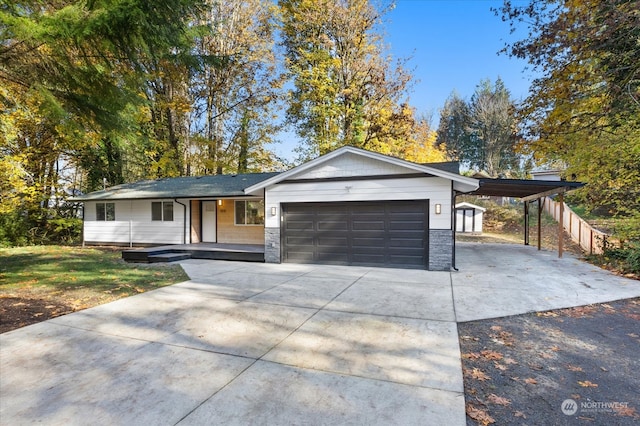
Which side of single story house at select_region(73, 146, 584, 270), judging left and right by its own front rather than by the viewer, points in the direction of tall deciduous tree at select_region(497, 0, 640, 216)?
left

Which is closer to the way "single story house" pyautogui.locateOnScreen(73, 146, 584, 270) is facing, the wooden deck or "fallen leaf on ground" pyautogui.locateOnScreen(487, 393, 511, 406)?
the fallen leaf on ground

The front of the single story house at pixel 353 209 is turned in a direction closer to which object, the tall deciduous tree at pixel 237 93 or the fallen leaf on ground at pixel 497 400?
the fallen leaf on ground

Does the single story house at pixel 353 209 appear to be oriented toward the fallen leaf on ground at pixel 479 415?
yes

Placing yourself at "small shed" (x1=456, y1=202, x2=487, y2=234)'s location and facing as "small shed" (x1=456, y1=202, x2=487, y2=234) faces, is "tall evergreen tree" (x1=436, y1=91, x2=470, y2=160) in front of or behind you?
behind

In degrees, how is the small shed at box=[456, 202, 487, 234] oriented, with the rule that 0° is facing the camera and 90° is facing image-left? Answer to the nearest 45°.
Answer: approximately 0°

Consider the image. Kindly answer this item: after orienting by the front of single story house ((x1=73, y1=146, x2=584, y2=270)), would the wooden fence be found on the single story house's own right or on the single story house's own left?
on the single story house's own left

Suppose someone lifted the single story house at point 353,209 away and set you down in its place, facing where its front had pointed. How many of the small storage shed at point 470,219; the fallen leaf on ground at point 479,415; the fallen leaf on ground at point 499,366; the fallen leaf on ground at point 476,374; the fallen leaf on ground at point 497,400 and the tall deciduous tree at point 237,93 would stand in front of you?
4

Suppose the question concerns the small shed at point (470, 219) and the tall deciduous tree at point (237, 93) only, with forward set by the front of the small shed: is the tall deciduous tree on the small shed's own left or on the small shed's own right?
on the small shed's own right

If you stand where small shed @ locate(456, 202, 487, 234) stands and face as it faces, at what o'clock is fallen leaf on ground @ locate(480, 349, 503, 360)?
The fallen leaf on ground is roughly at 12 o'clock from the small shed.

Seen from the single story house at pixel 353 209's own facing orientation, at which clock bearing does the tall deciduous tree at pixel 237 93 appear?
The tall deciduous tree is roughly at 5 o'clock from the single story house.
